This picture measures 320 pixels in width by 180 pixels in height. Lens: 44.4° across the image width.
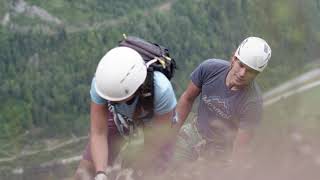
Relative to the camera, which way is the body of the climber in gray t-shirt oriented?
toward the camera

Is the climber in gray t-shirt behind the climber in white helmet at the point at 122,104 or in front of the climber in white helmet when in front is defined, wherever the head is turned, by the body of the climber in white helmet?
behind

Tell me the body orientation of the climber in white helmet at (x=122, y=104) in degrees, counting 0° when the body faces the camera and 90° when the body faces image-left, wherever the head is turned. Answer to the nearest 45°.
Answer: approximately 45°

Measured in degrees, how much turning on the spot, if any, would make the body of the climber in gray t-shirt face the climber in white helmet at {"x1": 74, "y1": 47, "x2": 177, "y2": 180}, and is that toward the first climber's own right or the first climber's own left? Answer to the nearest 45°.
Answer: approximately 45° to the first climber's own right

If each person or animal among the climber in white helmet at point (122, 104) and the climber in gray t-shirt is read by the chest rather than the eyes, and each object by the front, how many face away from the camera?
0
